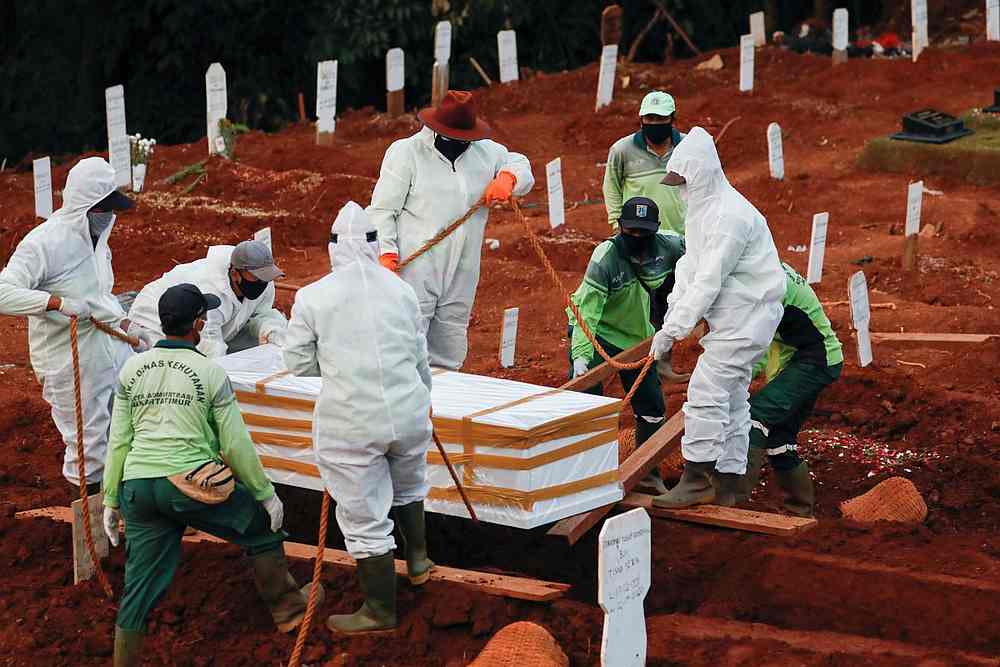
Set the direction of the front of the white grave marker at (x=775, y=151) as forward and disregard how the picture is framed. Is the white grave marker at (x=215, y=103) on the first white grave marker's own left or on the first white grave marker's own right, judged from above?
on the first white grave marker's own right

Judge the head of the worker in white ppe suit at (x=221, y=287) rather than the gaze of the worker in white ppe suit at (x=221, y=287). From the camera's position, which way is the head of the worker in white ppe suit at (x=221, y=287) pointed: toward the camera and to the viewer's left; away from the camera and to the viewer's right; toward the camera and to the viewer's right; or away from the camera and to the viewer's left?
toward the camera and to the viewer's right

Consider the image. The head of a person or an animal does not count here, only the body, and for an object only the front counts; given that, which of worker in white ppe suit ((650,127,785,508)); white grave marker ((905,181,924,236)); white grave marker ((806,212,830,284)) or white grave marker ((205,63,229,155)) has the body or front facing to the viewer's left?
the worker in white ppe suit

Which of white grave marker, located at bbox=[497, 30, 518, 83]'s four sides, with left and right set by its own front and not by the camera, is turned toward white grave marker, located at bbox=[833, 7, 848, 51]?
left

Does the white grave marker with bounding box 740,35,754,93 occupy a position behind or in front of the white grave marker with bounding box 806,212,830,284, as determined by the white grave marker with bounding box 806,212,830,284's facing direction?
behind

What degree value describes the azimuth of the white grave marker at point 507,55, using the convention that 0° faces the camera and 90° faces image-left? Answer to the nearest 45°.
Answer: approximately 0°

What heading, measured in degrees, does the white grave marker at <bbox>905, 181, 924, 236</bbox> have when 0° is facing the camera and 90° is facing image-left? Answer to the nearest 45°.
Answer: approximately 0°

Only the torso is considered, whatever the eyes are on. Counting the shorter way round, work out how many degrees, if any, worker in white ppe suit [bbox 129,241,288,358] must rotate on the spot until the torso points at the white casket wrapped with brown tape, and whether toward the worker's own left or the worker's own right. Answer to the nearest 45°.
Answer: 0° — they already face it

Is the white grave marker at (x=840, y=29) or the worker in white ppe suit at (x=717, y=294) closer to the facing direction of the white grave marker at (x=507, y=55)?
the worker in white ppe suit

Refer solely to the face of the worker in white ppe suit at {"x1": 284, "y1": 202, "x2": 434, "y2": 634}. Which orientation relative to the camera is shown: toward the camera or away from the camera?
away from the camera

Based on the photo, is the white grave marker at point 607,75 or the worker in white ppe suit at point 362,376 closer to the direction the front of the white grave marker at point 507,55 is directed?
the worker in white ppe suit
